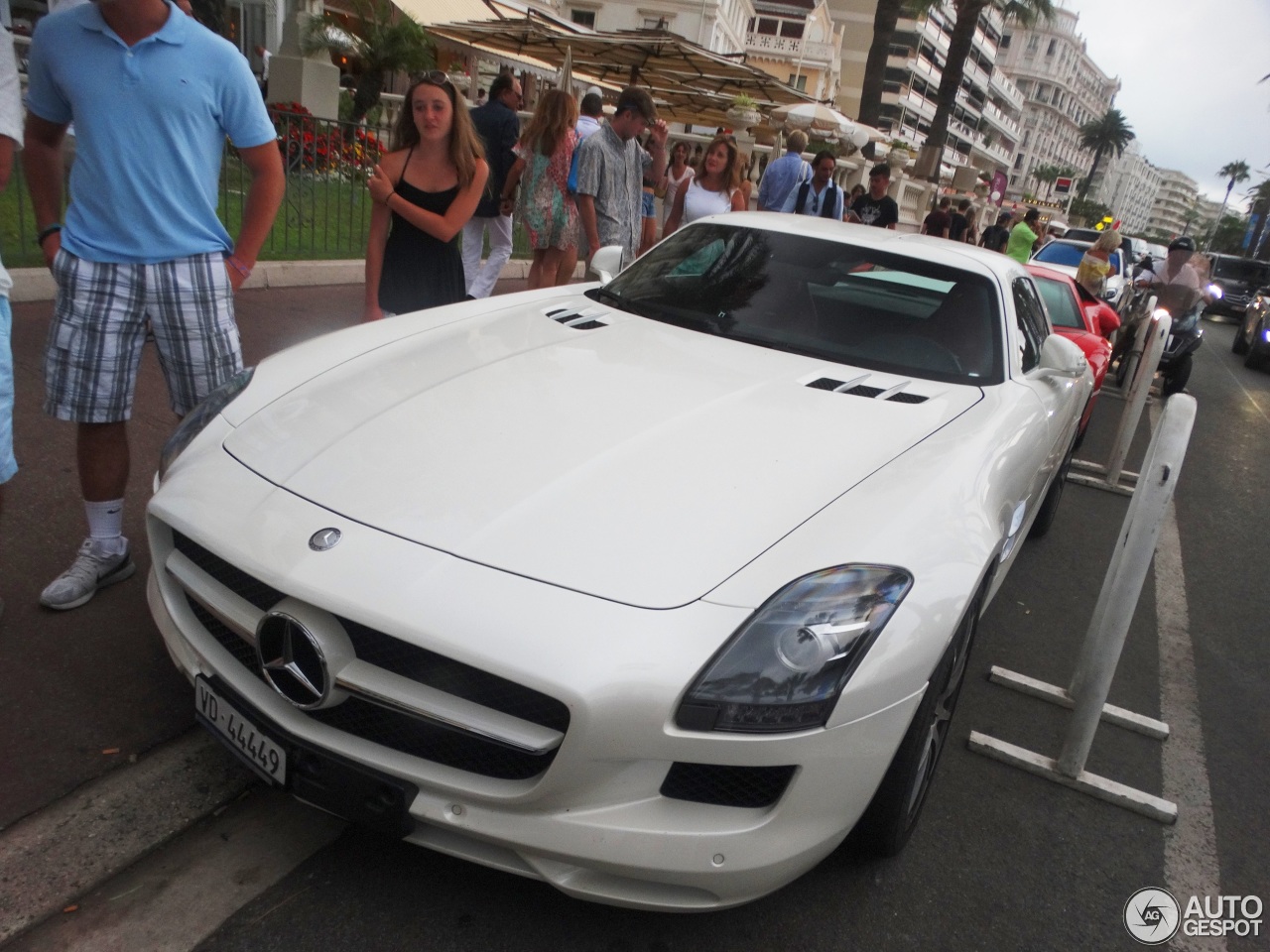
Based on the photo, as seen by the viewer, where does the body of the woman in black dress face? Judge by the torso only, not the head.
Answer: toward the camera

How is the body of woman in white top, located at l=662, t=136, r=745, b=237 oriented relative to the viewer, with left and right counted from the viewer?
facing the viewer

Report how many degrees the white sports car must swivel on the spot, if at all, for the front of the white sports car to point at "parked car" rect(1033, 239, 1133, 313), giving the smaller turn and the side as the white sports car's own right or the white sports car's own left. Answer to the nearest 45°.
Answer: approximately 180°

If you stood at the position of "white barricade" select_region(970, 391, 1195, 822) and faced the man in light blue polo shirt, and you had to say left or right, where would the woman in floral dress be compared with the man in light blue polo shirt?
right

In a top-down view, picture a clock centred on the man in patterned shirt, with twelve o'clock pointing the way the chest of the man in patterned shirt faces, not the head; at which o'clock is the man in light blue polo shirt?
The man in light blue polo shirt is roughly at 2 o'clock from the man in patterned shirt.

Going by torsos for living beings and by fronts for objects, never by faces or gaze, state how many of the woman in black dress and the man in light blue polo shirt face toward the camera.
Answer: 2

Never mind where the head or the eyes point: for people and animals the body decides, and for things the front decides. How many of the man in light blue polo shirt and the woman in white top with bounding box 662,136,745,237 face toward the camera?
2

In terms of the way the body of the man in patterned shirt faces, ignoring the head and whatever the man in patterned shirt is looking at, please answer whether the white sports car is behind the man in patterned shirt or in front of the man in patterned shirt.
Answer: in front

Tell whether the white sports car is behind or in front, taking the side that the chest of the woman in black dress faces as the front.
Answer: in front

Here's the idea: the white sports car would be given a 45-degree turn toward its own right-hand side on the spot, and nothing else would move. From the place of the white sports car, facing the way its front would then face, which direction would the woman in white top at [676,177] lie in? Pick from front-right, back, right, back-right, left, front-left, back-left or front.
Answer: right

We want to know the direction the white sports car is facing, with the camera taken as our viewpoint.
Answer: facing the viewer and to the left of the viewer

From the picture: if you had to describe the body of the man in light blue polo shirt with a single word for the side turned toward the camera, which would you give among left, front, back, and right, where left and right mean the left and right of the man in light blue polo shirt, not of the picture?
front

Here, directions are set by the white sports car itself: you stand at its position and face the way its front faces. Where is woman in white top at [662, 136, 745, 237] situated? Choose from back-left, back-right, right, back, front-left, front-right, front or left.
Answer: back-right

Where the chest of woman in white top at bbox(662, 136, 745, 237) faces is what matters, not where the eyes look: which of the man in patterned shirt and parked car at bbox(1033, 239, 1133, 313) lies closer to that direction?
the man in patterned shirt

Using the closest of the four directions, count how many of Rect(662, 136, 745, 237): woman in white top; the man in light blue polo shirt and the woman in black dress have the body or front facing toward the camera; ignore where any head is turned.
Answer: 3
